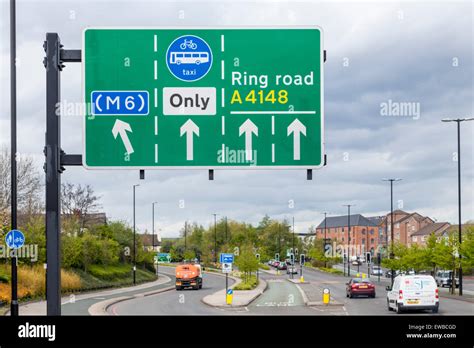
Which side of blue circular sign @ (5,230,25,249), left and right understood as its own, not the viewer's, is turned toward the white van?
left

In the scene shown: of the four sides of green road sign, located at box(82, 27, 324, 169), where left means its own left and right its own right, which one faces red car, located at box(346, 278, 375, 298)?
back

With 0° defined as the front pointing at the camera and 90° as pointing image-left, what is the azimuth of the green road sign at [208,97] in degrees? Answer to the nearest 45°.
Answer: approximately 0°

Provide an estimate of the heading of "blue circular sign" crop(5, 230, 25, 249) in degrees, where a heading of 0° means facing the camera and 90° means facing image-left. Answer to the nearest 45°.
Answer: approximately 0°
